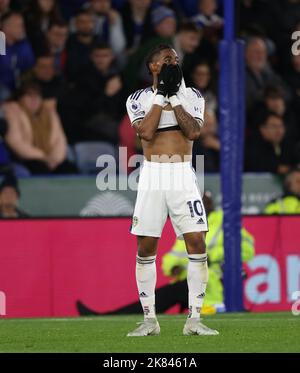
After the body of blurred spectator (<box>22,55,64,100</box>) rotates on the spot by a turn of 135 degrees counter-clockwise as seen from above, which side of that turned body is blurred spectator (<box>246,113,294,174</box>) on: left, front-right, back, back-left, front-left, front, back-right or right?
front-right

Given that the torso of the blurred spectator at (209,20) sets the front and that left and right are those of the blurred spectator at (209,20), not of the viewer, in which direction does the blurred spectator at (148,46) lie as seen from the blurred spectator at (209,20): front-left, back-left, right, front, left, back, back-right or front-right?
front-right

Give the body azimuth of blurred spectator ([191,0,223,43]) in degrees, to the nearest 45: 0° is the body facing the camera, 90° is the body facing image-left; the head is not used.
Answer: approximately 0°

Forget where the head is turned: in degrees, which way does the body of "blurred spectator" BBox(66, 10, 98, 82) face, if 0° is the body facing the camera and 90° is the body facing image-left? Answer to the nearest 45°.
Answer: approximately 0°

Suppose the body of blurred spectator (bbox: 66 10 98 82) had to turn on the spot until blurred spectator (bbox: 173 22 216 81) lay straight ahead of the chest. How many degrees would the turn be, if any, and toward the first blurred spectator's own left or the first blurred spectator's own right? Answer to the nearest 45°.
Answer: approximately 90° to the first blurred spectator's own left

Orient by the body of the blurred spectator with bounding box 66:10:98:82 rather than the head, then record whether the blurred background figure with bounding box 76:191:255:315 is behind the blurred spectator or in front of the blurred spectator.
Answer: in front

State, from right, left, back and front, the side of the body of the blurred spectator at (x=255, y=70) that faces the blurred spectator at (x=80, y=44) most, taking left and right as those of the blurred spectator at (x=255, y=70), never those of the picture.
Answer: right
